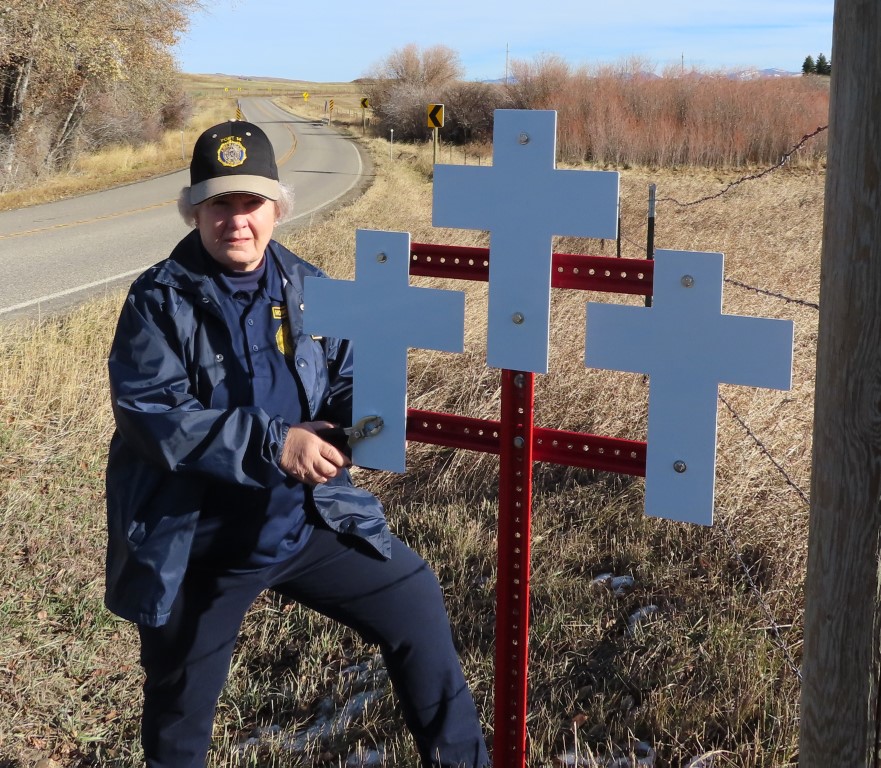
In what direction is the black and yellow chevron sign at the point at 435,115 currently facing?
toward the camera

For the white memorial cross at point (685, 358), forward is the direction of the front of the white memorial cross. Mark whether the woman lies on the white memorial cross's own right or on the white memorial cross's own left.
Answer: on the white memorial cross's own right

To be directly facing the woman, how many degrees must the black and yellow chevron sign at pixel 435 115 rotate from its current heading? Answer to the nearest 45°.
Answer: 0° — it already faces them

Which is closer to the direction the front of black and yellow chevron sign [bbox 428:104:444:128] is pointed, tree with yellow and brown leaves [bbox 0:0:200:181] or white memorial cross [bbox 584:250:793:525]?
the white memorial cross

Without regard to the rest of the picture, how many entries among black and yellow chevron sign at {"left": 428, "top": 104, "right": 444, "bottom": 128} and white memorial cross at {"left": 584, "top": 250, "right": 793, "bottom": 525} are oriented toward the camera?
2

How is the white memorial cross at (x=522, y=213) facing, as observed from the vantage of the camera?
facing the viewer

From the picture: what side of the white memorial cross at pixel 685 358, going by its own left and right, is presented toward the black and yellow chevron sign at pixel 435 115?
back

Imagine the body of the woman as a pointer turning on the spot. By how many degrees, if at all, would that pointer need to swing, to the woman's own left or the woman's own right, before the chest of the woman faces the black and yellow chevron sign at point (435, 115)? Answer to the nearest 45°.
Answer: approximately 135° to the woman's own left

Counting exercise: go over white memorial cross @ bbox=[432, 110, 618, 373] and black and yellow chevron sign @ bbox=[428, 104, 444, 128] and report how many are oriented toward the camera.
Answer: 2

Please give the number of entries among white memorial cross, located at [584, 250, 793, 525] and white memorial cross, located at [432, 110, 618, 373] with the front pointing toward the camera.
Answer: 2
